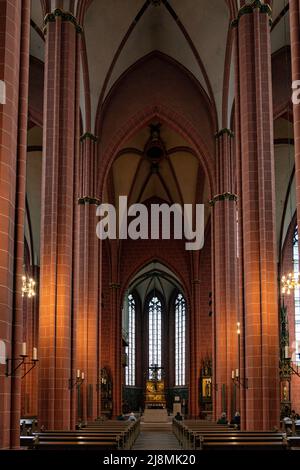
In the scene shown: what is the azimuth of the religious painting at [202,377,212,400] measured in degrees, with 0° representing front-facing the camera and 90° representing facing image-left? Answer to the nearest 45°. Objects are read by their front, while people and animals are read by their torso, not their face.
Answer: approximately 0°

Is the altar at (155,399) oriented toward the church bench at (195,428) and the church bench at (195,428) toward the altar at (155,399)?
yes

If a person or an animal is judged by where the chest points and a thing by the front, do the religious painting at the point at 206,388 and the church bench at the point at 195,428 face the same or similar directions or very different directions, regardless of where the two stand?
very different directions

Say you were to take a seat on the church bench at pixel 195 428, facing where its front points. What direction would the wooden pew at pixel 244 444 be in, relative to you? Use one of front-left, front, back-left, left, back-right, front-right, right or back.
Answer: back

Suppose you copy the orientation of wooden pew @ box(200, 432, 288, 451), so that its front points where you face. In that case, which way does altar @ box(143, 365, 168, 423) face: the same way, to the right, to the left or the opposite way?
the opposite way

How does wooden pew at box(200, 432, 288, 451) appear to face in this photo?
away from the camera

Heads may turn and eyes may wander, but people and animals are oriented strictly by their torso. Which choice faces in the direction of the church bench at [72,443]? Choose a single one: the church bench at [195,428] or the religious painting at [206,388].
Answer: the religious painting

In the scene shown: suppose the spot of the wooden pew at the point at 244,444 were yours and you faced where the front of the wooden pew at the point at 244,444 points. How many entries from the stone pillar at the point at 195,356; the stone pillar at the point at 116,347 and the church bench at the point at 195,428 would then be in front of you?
3

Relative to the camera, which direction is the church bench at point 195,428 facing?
away from the camera

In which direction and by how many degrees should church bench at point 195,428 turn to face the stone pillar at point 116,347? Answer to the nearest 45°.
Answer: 0° — it already faces it

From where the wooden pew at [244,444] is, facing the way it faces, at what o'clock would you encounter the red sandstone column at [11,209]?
The red sandstone column is roughly at 8 o'clock from the wooden pew.

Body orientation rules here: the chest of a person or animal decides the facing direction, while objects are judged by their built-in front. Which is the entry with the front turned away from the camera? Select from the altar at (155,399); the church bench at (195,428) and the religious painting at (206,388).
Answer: the church bench
